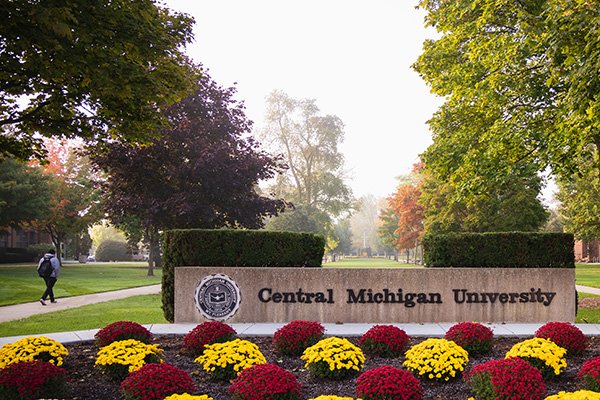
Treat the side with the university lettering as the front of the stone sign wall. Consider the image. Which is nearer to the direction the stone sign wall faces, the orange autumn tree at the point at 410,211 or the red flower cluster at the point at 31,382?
the red flower cluster

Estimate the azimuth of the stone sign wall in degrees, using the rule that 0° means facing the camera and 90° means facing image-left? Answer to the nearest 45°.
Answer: approximately 0°

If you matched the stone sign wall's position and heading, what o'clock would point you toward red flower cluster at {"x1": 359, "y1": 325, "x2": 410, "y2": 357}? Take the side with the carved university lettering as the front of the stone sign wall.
The red flower cluster is roughly at 12 o'clock from the stone sign wall.

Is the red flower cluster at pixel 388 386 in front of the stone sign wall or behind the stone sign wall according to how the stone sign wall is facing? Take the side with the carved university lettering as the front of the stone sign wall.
in front

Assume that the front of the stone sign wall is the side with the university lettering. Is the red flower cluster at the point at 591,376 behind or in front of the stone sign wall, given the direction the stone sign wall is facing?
in front

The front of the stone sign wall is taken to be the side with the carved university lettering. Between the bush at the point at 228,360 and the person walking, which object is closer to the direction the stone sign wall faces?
the bush

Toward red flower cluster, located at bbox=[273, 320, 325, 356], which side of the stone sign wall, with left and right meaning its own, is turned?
front

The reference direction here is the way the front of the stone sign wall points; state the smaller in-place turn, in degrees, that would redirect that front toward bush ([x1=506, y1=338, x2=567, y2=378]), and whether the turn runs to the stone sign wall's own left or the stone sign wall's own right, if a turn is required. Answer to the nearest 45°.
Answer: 0° — it already faces it

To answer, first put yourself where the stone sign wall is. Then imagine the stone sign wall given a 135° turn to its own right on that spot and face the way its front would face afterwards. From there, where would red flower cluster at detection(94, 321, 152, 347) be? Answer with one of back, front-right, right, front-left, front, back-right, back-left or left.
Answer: left

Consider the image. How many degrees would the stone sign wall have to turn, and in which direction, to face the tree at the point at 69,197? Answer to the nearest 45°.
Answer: approximately 135° to its right

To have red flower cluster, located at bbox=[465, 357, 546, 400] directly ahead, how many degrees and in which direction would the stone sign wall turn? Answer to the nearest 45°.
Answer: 0° — it already faces it

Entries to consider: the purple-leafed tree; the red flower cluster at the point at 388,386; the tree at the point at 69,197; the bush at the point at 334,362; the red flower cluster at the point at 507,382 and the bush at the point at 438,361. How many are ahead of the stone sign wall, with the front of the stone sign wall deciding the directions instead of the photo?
4

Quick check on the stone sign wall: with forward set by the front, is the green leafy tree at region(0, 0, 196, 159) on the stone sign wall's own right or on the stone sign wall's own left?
on the stone sign wall's own right

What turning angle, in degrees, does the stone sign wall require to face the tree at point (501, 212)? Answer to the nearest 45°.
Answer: approximately 180°

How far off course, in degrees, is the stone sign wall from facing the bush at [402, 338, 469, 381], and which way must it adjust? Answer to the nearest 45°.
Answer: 0° — it already faces it
